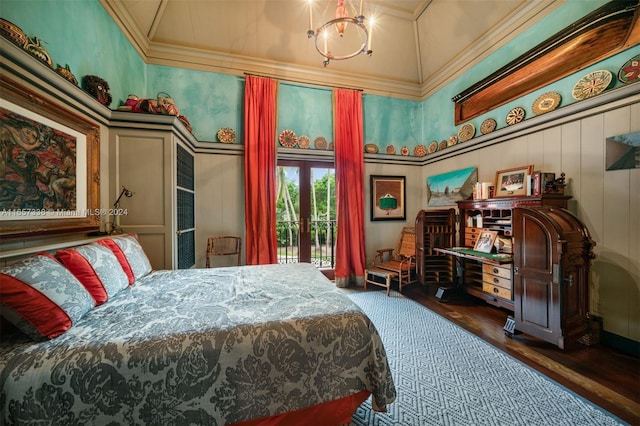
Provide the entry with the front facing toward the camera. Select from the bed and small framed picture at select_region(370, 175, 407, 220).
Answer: the small framed picture

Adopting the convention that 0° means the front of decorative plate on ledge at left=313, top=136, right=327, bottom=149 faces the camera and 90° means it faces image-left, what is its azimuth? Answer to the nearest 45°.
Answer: approximately 0°

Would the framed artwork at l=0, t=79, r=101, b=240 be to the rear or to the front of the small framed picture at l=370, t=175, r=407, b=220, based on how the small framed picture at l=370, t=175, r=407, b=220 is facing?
to the front

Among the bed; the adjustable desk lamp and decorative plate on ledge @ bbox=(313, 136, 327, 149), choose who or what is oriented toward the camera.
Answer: the decorative plate on ledge

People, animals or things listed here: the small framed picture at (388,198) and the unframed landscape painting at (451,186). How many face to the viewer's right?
0

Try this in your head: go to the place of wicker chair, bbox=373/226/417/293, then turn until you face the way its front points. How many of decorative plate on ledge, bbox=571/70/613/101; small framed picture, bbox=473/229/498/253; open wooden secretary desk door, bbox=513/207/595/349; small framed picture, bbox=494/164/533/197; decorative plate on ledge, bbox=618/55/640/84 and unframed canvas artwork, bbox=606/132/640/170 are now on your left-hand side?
6

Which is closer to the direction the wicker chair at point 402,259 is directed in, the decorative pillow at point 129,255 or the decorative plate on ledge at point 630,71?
the decorative pillow

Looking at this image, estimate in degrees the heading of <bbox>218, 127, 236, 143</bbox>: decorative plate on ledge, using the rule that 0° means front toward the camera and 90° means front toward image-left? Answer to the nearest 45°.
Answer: approximately 0°

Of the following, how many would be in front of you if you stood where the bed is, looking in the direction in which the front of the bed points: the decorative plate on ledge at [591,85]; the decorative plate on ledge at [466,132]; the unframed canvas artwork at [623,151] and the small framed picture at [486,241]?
4

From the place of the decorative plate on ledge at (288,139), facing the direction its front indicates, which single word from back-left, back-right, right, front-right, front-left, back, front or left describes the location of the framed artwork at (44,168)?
front-right

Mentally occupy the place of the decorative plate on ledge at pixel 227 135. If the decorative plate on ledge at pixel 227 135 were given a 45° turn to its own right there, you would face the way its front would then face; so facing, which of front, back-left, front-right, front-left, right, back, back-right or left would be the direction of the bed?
front-left

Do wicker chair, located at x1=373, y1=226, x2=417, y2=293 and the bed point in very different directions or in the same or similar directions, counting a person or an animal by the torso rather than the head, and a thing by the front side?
very different directions

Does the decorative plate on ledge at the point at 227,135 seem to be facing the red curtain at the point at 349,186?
no

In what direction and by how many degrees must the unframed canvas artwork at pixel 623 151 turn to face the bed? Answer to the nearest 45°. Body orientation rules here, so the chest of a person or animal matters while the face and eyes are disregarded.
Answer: approximately 45° to its left

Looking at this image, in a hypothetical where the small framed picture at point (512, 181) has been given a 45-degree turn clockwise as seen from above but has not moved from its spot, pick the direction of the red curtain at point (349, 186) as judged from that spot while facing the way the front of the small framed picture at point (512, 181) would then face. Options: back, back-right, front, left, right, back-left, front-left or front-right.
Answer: front

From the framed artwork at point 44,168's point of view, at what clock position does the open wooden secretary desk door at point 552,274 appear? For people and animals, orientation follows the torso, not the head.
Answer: The open wooden secretary desk door is roughly at 12 o'clock from the framed artwork.

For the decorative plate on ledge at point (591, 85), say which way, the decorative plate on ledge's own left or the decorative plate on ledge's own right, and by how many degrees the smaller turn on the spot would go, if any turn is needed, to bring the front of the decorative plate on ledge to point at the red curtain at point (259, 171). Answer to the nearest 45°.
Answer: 0° — it already faces it

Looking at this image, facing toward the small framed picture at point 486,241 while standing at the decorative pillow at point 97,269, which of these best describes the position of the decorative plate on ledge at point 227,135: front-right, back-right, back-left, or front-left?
front-left

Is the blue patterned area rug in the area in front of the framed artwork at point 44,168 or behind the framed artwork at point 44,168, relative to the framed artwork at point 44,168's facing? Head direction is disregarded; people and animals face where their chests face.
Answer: in front

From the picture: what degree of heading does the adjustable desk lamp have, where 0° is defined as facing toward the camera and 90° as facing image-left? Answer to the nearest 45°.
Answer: approximately 270°

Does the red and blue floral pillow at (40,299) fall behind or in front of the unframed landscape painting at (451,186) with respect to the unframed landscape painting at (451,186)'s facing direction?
in front

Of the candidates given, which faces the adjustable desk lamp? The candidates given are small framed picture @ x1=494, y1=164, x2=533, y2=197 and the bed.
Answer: the small framed picture
